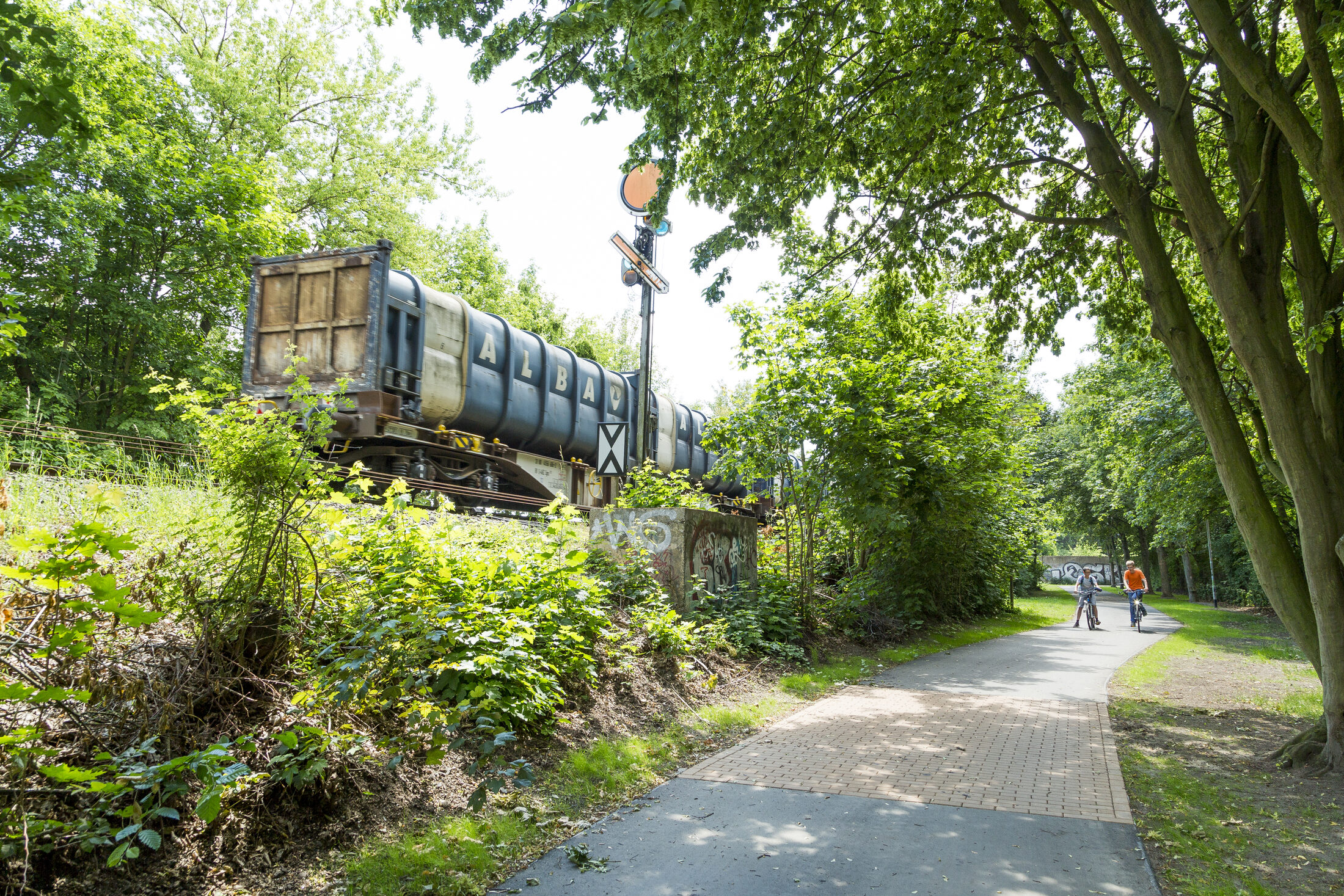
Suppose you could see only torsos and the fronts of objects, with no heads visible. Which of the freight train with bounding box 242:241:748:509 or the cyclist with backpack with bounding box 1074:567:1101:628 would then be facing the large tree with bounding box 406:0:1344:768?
the cyclist with backpack

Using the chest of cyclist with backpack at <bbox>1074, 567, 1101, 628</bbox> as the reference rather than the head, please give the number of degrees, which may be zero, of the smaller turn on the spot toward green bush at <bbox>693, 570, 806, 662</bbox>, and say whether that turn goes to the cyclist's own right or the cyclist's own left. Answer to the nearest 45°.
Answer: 0° — they already face it

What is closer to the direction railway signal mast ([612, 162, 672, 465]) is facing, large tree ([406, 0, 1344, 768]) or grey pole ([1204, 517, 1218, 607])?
the large tree

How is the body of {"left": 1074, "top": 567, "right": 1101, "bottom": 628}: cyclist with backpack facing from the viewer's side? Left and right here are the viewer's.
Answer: facing the viewer

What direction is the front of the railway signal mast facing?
toward the camera

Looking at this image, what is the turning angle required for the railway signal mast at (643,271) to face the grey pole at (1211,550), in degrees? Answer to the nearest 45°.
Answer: approximately 135° to its left

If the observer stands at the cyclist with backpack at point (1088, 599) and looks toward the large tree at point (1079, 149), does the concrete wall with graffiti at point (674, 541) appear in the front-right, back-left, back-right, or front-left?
front-right
